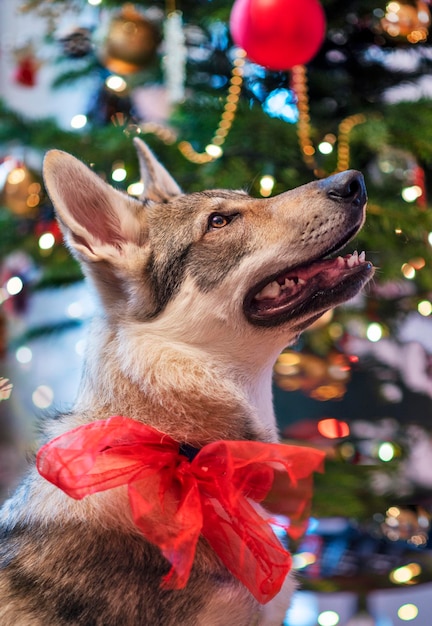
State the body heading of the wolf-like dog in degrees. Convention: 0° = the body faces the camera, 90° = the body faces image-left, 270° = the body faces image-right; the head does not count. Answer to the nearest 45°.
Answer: approximately 270°
